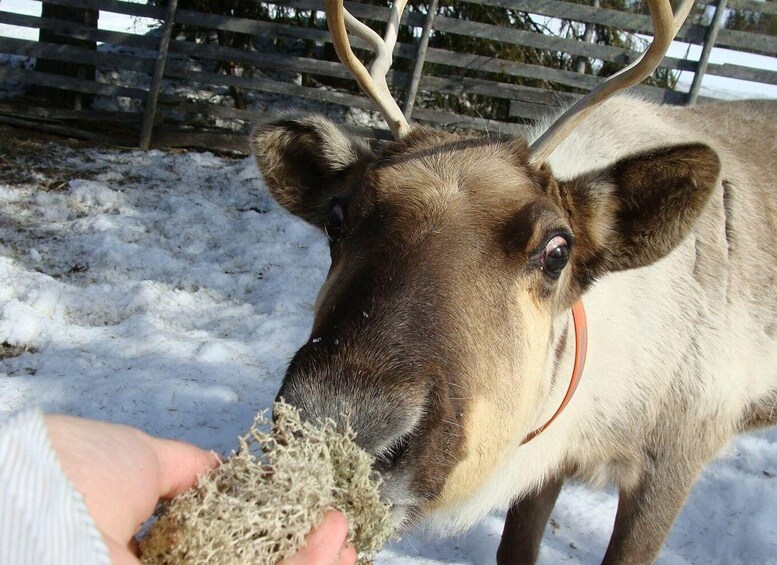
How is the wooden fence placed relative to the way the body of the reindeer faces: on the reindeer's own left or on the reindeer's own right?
on the reindeer's own right

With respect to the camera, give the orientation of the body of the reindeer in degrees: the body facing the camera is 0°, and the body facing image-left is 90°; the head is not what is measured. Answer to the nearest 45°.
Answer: approximately 45°
